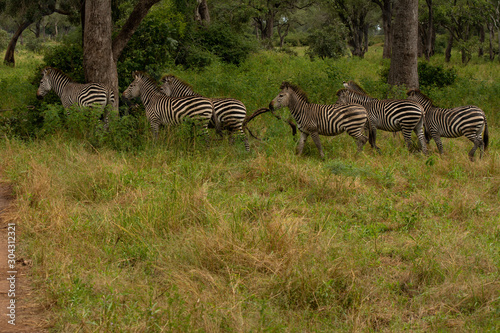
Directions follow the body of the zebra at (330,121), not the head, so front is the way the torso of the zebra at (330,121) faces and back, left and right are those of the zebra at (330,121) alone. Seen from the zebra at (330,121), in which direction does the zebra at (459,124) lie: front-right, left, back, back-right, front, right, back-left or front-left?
back

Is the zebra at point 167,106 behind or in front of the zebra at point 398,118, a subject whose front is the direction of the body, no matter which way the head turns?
in front

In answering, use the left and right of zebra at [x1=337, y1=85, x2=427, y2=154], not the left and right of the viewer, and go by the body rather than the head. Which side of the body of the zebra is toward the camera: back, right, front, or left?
left

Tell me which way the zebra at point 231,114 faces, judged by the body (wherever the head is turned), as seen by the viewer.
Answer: to the viewer's left

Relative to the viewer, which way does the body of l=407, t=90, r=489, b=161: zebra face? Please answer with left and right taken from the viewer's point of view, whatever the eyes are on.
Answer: facing to the left of the viewer

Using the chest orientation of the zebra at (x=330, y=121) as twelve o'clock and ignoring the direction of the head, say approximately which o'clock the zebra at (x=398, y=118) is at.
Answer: the zebra at (x=398, y=118) is roughly at 5 o'clock from the zebra at (x=330, y=121).

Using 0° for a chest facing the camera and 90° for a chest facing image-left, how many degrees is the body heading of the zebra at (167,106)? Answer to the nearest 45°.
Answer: approximately 90°

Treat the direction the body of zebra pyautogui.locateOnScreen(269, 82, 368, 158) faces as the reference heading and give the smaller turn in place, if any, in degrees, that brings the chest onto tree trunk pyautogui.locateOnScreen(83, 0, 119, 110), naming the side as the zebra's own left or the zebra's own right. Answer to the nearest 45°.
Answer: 0° — it already faces it

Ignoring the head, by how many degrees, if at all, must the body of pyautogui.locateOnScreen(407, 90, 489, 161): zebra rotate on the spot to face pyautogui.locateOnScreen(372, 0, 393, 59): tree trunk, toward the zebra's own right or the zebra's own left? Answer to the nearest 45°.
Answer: approximately 90° to the zebra's own right

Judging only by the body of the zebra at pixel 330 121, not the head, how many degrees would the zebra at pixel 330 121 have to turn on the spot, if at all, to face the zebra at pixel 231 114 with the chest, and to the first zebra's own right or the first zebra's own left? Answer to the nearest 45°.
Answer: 0° — it already faces it

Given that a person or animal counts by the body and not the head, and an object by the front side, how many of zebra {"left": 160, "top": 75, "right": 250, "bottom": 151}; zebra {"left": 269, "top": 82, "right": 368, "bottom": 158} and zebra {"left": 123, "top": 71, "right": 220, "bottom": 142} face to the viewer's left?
3
